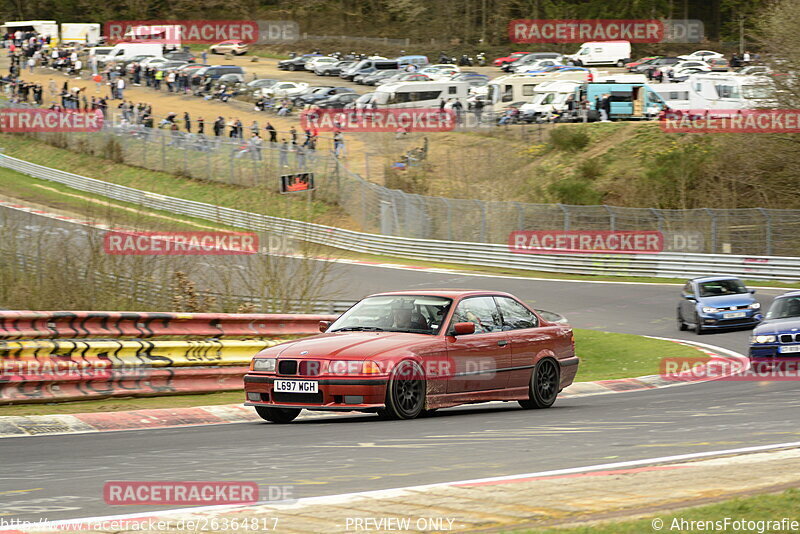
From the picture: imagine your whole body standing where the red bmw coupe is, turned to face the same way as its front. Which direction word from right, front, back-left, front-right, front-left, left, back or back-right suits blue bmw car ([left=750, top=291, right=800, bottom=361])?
back

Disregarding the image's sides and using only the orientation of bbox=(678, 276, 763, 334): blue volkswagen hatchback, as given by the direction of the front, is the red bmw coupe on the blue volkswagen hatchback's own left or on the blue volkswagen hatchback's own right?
on the blue volkswagen hatchback's own right

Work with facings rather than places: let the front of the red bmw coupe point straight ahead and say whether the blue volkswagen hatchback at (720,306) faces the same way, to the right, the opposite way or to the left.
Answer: to the left

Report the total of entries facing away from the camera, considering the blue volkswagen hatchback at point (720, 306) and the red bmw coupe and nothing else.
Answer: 0

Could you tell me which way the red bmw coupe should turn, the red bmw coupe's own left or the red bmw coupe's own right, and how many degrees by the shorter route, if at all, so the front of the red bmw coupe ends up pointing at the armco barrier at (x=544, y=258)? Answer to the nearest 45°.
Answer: approximately 135° to the red bmw coupe's own right

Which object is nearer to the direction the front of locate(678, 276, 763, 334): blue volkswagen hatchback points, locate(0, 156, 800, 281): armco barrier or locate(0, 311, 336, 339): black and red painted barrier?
the black and red painted barrier

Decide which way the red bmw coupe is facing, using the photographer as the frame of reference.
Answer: facing the viewer and to the left of the viewer

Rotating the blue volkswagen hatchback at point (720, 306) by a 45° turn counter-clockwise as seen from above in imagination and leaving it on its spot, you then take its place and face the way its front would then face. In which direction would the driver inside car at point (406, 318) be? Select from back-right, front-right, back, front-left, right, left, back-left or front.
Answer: right

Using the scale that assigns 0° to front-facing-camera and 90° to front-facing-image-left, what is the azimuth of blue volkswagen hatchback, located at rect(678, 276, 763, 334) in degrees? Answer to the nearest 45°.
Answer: approximately 315°
